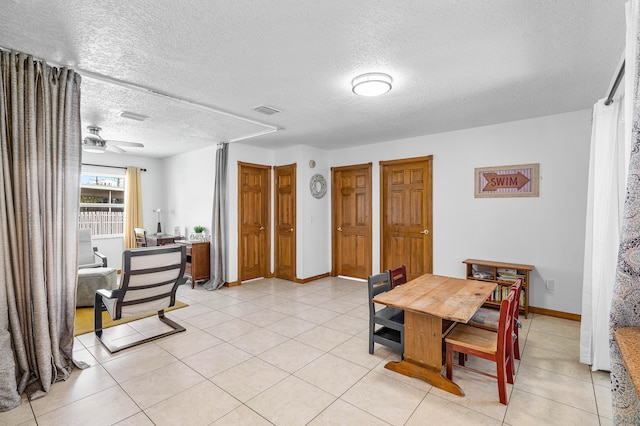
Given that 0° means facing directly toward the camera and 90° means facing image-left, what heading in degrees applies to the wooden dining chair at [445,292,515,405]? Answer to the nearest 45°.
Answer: approximately 135°

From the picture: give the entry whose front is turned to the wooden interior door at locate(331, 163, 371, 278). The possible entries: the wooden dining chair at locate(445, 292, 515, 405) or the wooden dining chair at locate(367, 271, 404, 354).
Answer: the wooden dining chair at locate(445, 292, 515, 405)

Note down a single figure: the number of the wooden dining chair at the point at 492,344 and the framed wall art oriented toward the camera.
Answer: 1

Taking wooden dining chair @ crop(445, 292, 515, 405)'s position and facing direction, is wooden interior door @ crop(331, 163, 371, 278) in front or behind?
in front

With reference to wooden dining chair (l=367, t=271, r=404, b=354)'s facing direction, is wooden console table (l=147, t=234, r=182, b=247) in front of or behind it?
behind

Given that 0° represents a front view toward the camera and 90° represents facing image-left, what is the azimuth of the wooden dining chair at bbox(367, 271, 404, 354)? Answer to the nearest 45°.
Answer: approximately 315°

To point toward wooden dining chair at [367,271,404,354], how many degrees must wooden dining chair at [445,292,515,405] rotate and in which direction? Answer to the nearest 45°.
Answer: approximately 45° to its left

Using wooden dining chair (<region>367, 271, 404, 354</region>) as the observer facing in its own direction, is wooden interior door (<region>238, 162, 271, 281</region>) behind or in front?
behind

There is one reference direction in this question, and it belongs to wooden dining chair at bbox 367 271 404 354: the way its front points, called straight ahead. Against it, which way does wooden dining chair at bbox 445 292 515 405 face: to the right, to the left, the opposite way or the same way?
the opposite way

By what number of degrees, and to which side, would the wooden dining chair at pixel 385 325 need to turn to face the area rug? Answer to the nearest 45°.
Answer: approximately 135° to its right

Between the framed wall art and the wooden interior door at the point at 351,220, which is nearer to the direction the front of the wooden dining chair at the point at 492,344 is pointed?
the wooden interior door

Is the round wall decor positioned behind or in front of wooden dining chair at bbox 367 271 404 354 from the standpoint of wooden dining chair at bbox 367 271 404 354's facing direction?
behind

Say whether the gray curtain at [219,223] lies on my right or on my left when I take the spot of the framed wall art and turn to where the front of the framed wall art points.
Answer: on my right
